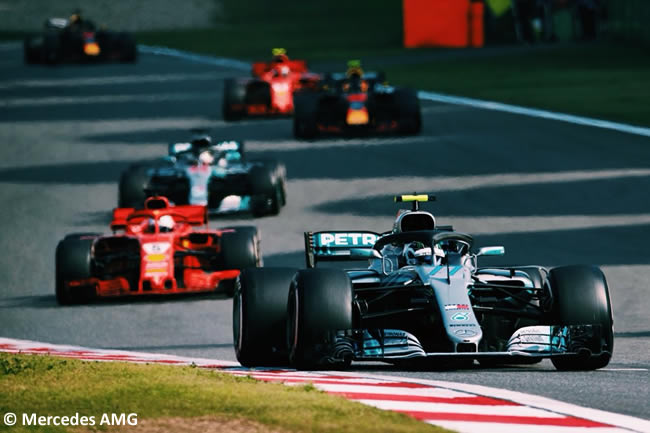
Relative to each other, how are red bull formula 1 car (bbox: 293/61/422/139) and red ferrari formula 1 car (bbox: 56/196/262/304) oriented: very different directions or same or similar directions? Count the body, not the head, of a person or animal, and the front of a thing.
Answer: same or similar directions

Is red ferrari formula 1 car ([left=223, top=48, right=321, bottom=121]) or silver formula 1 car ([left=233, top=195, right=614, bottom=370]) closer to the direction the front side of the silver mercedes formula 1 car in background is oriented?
the silver formula 1 car

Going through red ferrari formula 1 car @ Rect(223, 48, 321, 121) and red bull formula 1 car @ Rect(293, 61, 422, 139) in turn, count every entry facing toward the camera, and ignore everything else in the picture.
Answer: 2

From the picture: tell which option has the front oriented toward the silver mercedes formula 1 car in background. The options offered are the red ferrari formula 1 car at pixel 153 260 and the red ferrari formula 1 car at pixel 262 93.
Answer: the red ferrari formula 1 car at pixel 262 93

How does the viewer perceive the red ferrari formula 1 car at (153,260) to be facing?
facing the viewer

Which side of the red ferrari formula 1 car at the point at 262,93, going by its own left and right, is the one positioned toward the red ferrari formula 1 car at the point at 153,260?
front

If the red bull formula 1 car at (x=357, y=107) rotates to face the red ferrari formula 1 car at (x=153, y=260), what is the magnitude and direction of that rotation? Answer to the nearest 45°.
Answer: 0° — it already faces it

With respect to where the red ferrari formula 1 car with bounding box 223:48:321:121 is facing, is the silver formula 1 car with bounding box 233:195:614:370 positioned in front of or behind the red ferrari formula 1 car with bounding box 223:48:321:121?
in front

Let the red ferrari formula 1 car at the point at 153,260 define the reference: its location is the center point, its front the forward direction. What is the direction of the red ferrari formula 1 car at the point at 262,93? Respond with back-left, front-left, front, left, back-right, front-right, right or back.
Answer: back

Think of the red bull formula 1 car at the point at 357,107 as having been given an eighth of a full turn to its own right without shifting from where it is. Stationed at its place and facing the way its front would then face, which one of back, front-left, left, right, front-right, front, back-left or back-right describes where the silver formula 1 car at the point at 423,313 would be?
front-left

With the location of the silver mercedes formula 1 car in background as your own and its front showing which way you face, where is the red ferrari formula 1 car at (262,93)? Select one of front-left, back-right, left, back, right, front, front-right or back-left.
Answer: back

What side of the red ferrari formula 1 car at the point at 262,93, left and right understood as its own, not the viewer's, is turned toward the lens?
front

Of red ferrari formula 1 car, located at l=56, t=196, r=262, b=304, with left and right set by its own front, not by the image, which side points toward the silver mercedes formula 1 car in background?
back
